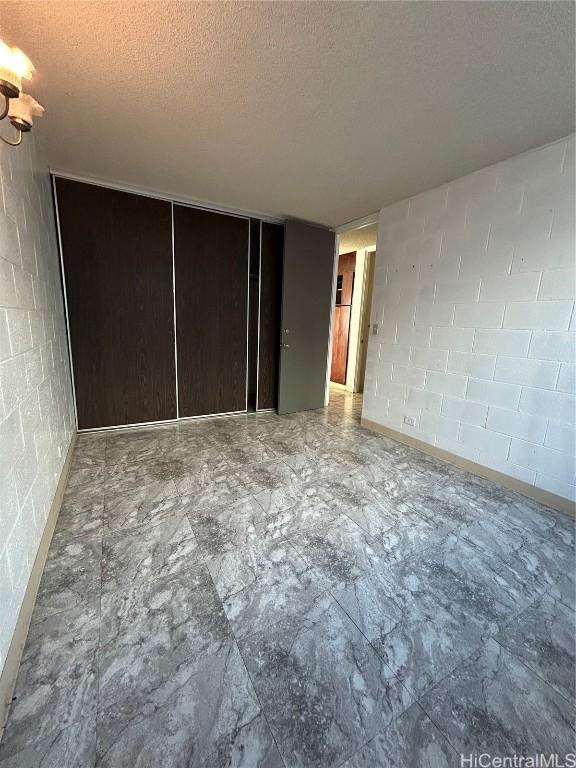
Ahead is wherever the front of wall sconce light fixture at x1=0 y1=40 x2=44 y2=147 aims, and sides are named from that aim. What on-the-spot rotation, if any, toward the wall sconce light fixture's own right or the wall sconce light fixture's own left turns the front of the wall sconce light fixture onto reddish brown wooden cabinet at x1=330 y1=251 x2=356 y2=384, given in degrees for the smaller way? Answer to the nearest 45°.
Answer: approximately 45° to the wall sconce light fixture's own left

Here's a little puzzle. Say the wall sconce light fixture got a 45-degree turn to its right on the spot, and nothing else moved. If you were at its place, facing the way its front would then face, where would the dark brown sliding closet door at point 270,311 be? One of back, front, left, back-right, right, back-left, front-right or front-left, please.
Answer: left

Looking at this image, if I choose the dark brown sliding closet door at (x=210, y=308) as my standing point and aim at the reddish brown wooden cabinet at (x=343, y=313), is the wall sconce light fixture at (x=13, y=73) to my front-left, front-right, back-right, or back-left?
back-right

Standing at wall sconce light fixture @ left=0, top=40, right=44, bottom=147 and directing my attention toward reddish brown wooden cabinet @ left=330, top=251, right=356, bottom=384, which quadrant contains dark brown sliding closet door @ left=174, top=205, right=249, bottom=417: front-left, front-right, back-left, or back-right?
front-left

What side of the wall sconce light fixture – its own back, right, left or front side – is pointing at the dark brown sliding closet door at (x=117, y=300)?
left

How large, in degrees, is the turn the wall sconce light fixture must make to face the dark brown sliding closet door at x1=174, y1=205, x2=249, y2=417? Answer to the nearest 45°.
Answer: approximately 45° to its left

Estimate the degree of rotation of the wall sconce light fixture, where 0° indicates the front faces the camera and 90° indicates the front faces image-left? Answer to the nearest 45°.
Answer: approximately 270°
